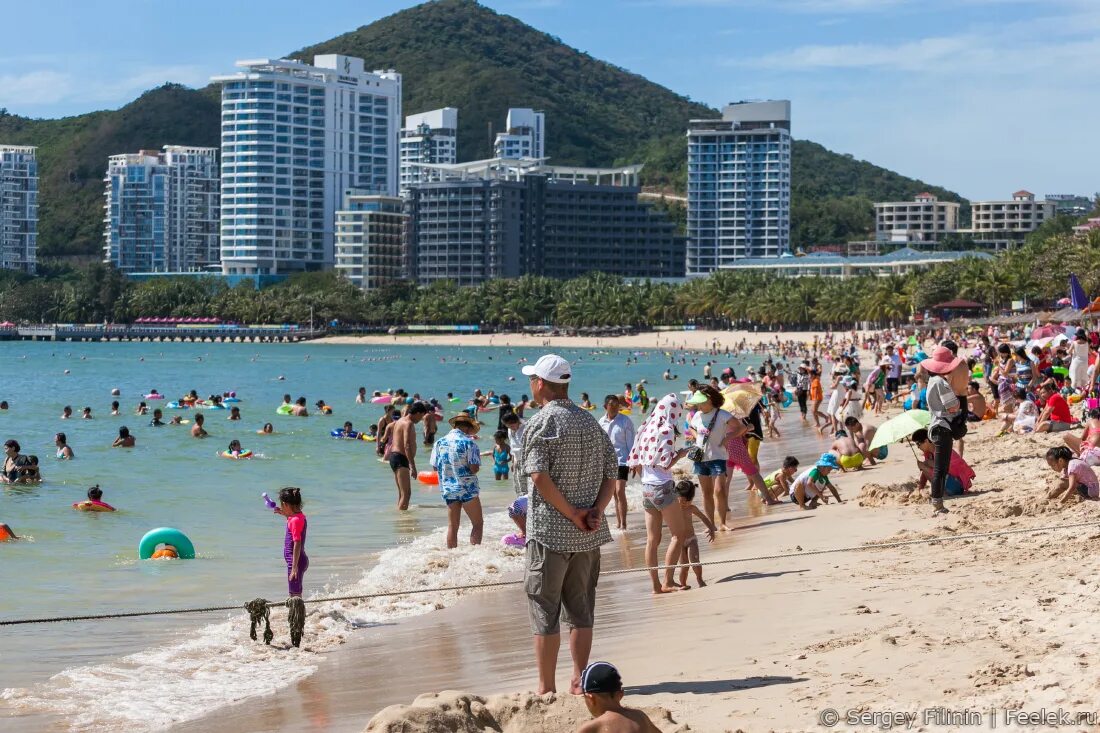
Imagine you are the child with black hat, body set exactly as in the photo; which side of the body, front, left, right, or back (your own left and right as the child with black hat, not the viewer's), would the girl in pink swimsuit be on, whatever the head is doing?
front

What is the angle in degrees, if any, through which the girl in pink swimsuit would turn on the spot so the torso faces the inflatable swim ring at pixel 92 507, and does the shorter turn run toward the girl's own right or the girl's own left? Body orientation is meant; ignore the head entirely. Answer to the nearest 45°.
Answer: approximately 90° to the girl's own right

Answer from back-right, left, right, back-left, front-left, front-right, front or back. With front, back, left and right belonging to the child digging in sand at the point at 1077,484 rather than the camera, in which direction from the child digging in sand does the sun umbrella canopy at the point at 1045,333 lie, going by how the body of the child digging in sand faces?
right

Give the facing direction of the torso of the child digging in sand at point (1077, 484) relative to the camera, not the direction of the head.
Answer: to the viewer's left

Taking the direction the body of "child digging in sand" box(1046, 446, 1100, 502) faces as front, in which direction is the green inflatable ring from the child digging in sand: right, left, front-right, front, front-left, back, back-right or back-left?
front

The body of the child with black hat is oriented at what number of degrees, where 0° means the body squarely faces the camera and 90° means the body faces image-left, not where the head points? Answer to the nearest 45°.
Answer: approximately 135°

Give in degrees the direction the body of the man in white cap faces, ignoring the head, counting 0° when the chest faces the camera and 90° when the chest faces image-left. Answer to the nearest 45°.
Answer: approximately 135°

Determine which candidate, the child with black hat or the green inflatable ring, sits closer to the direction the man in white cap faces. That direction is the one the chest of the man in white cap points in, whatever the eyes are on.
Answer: the green inflatable ring

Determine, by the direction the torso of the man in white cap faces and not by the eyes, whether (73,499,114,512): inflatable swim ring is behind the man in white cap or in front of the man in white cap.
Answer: in front

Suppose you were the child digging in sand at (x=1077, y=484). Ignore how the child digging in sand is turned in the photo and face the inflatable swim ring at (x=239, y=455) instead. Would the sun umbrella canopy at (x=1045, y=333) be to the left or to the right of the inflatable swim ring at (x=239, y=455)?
right

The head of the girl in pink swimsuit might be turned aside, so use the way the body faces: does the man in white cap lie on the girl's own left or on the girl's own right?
on the girl's own left

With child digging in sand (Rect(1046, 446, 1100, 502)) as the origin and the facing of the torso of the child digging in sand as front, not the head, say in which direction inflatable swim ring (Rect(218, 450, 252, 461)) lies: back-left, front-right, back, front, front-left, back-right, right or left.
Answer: front-right

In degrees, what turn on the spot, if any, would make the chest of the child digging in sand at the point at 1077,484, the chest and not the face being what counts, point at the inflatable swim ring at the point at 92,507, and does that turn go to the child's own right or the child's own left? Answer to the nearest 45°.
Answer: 0° — they already face it

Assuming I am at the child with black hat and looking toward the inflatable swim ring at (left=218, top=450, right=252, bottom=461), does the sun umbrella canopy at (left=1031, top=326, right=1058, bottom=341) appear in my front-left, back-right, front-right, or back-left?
front-right
